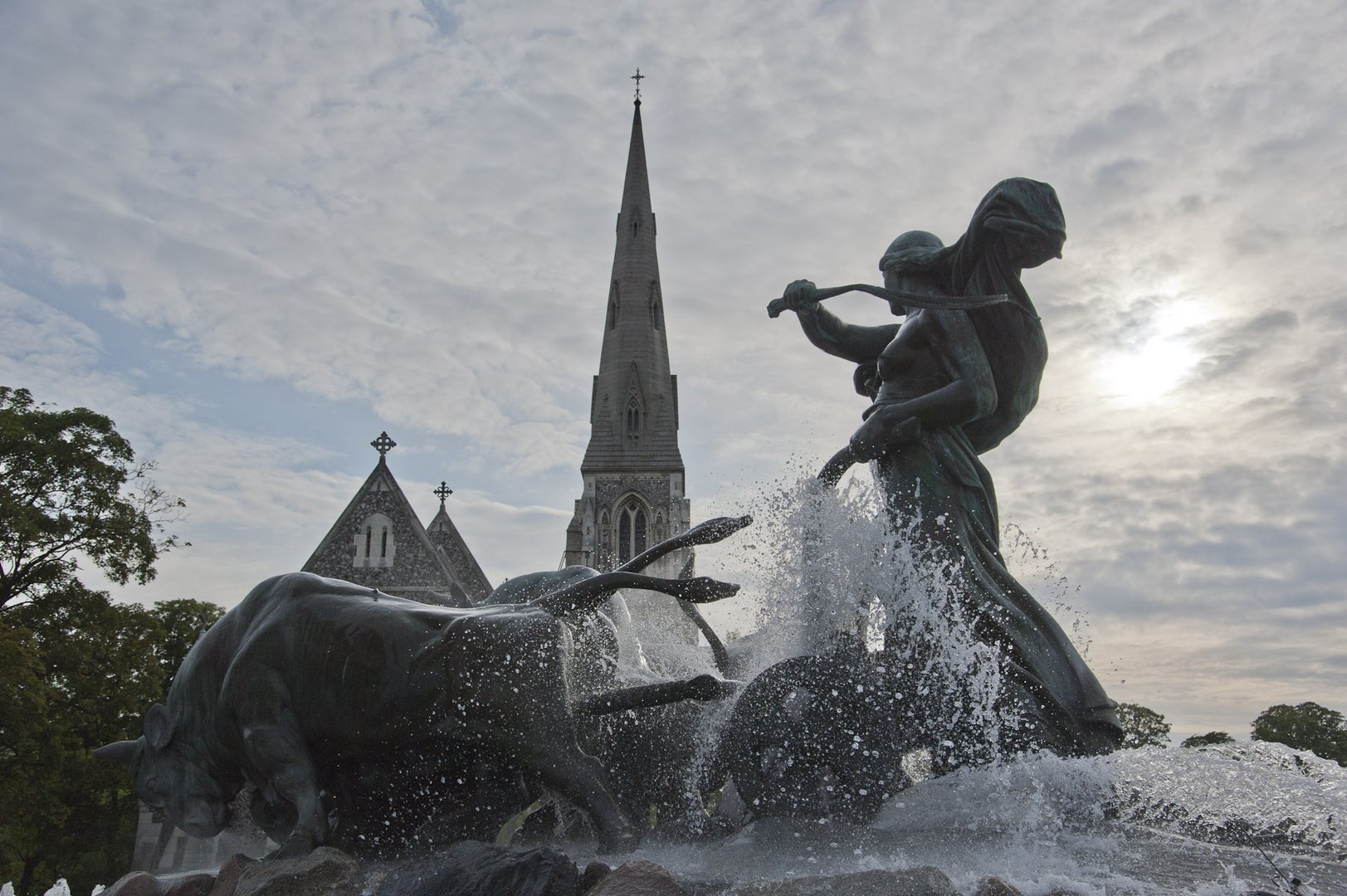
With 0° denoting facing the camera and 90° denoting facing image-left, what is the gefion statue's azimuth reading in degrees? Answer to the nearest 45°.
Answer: approximately 90°

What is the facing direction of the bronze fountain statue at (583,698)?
to the viewer's left

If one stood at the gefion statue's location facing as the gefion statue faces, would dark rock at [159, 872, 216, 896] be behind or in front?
in front

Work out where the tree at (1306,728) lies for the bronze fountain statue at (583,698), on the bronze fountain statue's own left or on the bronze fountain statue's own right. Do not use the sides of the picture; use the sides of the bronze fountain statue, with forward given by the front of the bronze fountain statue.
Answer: on the bronze fountain statue's own right

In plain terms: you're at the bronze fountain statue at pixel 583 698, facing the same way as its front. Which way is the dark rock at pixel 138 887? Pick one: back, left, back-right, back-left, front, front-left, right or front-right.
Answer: front

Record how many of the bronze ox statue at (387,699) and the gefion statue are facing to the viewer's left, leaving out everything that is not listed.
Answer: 2

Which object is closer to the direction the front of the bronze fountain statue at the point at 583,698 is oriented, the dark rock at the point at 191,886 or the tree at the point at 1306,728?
the dark rock

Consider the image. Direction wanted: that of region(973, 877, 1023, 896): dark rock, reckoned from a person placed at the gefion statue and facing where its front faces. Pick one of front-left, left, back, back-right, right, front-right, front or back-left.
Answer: left

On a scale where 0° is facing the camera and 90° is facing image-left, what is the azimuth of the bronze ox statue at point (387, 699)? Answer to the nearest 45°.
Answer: approximately 90°

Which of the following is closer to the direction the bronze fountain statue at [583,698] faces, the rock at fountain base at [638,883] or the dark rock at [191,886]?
the dark rock

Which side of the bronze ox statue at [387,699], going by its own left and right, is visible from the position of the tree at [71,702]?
right
